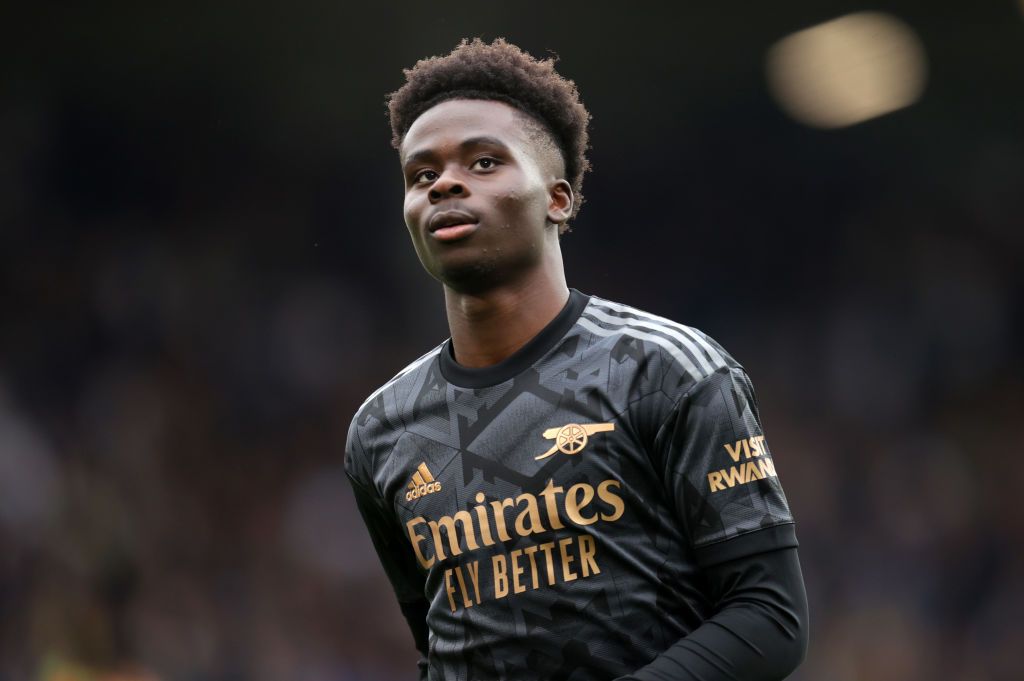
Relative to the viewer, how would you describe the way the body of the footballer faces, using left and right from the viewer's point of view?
facing the viewer and to the left of the viewer
